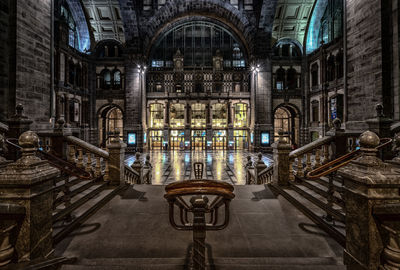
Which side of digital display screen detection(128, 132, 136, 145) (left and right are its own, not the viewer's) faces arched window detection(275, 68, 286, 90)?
left

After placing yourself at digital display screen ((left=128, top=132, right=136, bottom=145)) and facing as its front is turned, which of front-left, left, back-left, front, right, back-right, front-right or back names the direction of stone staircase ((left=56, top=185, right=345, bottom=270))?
front

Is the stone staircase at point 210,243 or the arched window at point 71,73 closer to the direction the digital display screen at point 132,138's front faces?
the stone staircase

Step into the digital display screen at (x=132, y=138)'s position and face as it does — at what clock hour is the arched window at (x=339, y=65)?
The arched window is roughly at 10 o'clock from the digital display screen.

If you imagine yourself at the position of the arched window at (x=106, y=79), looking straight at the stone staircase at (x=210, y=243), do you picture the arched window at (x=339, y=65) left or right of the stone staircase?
left

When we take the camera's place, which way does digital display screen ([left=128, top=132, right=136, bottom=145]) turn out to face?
facing the viewer
